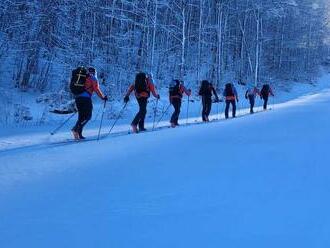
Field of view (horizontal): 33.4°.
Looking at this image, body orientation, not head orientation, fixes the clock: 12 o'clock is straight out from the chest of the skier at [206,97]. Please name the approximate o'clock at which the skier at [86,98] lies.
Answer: the skier at [86,98] is roughly at 5 o'clock from the skier at [206,97].

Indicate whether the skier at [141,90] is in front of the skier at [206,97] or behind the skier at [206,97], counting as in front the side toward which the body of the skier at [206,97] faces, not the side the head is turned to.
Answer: behind

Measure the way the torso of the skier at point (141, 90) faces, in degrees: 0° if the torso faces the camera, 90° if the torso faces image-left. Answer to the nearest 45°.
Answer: approximately 225°

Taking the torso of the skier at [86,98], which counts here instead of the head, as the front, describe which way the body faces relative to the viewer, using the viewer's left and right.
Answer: facing to the right of the viewer

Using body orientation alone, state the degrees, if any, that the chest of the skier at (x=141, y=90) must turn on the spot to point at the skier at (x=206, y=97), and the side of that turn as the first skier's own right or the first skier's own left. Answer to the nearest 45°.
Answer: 0° — they already face them

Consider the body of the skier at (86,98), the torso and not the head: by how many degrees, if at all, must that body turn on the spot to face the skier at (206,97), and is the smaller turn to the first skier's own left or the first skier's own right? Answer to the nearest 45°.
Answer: approximately 45° to the first skier's own left

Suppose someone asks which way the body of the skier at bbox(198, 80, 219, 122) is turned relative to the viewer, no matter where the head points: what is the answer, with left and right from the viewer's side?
facing away from the viewer and to the right of the viewer

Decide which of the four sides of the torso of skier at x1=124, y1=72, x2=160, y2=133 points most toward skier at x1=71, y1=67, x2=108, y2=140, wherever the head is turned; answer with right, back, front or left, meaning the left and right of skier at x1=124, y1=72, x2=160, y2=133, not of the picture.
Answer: back
